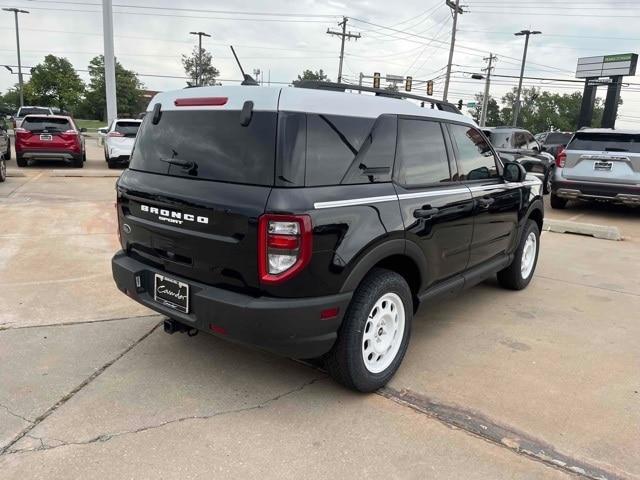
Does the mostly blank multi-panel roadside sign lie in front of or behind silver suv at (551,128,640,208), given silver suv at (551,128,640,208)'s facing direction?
in front

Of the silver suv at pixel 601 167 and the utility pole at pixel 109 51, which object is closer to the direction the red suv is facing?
the utility pole

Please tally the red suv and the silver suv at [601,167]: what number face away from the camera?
2

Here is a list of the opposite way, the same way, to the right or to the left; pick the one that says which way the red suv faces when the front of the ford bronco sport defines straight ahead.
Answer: to the left

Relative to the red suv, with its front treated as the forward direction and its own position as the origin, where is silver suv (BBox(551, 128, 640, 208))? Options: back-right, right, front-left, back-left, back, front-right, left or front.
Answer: back-right

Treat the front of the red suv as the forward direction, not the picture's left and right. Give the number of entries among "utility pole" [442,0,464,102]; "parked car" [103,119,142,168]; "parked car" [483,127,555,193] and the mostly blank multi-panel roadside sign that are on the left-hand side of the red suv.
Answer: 0

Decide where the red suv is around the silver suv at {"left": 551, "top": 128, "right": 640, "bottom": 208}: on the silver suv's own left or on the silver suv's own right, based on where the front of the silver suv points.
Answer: on the silver suv's own left

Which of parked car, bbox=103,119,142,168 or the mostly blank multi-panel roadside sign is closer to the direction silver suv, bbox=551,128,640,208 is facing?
the mostly blank multi-panel roadside sign

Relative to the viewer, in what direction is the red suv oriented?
away from the camera

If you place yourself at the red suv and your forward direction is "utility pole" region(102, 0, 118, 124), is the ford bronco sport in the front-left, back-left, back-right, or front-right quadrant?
back-right

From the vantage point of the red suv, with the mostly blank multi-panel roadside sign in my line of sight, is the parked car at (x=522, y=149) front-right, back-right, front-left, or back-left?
front-right

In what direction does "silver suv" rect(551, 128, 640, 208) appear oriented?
away from the camera

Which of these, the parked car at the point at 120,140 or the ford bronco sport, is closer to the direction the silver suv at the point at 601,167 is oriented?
the parked car

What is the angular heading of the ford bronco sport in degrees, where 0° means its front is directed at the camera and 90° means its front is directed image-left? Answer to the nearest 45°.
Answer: approximately 225°

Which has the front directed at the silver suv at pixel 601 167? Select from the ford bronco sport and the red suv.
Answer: the ford bronco sport

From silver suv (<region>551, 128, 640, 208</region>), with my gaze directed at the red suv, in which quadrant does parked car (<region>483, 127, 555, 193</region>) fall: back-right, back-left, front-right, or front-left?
front-right

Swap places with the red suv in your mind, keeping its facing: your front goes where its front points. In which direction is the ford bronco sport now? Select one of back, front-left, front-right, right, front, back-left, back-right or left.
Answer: back

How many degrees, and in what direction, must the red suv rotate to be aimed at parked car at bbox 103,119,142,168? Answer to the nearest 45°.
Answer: approximately 90° to its right

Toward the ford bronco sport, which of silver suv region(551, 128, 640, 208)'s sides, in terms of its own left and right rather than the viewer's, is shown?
back

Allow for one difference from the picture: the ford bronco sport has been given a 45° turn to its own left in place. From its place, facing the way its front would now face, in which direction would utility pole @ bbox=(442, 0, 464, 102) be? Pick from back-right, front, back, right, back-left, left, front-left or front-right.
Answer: front
